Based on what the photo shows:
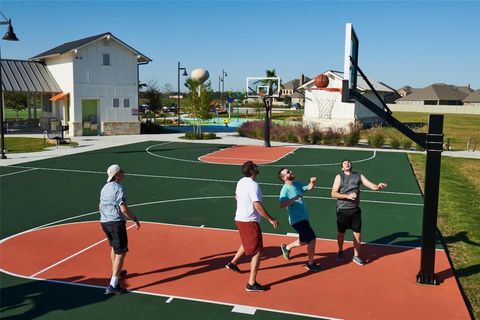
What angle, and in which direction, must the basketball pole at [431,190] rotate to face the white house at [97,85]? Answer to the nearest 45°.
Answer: approximately 45° to its right

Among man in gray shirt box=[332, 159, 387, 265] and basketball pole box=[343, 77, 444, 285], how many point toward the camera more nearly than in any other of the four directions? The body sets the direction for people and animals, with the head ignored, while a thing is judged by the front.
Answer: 1

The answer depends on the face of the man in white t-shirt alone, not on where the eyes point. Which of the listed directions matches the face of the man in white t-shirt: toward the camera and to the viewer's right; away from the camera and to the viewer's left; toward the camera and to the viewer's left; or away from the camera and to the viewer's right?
away from the camera and to the viewer's right

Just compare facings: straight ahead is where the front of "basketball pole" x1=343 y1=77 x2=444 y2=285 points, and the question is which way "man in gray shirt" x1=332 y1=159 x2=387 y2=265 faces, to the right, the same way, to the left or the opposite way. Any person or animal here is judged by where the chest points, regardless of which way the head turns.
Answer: to the left

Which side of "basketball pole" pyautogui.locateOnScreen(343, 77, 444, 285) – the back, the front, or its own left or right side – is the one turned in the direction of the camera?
left

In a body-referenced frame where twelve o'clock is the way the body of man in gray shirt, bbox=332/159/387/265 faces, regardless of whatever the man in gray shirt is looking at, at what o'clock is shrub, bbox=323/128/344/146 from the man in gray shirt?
The shrub is roughly at 6 o'clock from the man in gray shirt.

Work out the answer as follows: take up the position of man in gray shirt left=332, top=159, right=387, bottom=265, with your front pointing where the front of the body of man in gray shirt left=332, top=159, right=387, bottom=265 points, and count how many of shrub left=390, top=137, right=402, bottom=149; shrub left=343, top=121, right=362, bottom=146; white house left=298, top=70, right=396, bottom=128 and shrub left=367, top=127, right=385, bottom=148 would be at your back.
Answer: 4

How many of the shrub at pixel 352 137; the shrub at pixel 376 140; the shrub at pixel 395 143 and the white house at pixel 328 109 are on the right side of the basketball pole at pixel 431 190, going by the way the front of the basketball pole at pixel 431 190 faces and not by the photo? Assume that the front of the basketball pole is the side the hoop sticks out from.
4

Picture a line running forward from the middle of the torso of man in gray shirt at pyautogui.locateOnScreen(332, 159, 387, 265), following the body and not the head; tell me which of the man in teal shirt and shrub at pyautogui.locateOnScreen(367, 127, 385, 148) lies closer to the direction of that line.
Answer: the man in teal shirt

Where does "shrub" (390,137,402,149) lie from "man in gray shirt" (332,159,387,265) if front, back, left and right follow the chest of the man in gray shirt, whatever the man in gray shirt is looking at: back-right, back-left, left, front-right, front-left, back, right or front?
back

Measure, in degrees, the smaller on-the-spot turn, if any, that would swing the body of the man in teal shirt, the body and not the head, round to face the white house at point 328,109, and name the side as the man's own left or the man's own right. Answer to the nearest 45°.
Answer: approximately 135° to the man's own left
